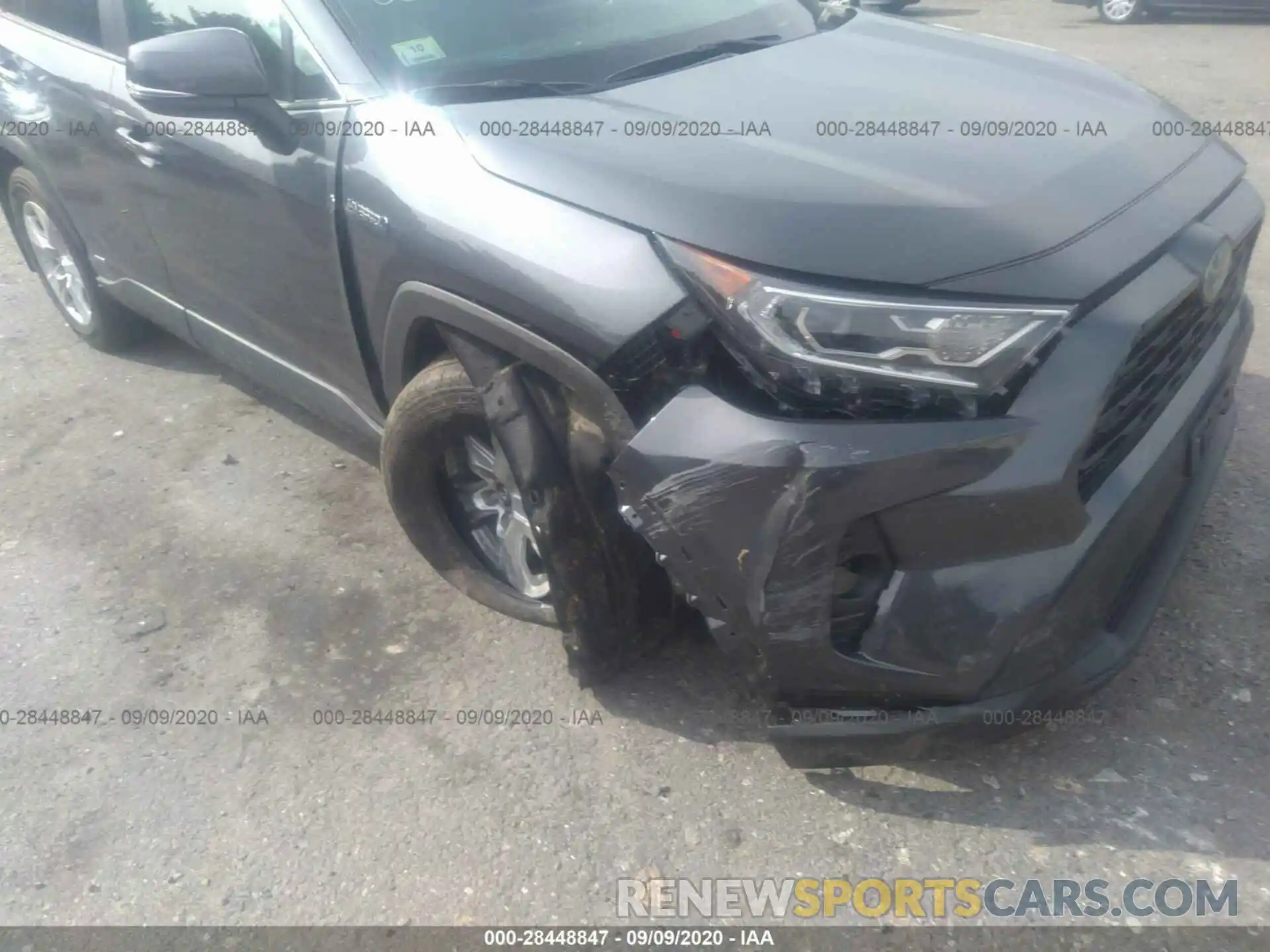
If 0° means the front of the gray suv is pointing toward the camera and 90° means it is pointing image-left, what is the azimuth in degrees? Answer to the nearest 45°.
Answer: approximately 315°

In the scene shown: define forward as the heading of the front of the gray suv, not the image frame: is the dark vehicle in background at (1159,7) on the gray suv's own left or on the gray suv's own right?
on the gray suv's own left
